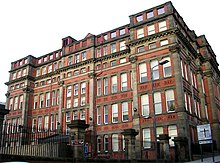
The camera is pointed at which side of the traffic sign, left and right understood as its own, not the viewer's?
front
